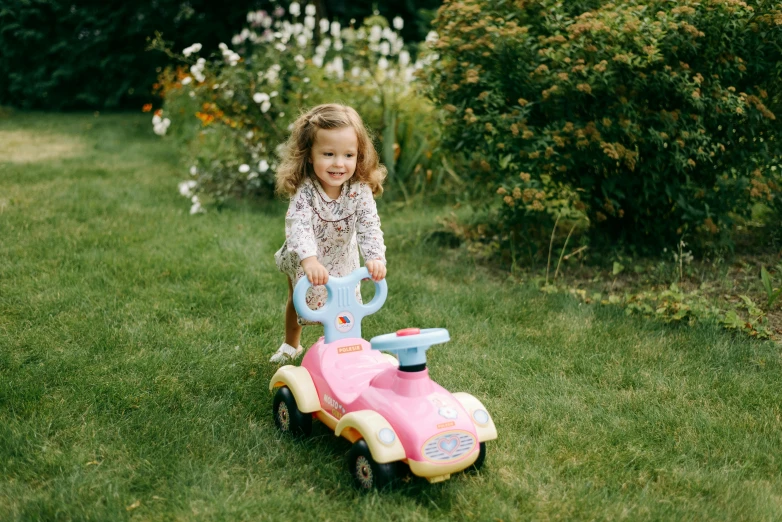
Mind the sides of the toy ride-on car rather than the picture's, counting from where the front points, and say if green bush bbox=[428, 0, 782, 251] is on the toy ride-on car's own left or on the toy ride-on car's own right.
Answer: on the toy ride-on car's own left

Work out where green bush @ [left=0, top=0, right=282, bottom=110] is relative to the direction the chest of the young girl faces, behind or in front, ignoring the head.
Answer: behind

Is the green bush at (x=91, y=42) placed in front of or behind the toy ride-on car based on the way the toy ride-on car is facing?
behind

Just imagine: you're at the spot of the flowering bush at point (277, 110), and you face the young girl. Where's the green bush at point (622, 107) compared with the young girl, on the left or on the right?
left

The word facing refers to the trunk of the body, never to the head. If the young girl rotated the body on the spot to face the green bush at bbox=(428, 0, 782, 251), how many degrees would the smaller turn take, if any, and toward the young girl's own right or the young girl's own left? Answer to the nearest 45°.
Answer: approximately 90° to the young girl's own left

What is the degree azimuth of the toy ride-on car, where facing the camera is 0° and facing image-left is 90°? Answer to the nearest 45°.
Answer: approximately 315°
